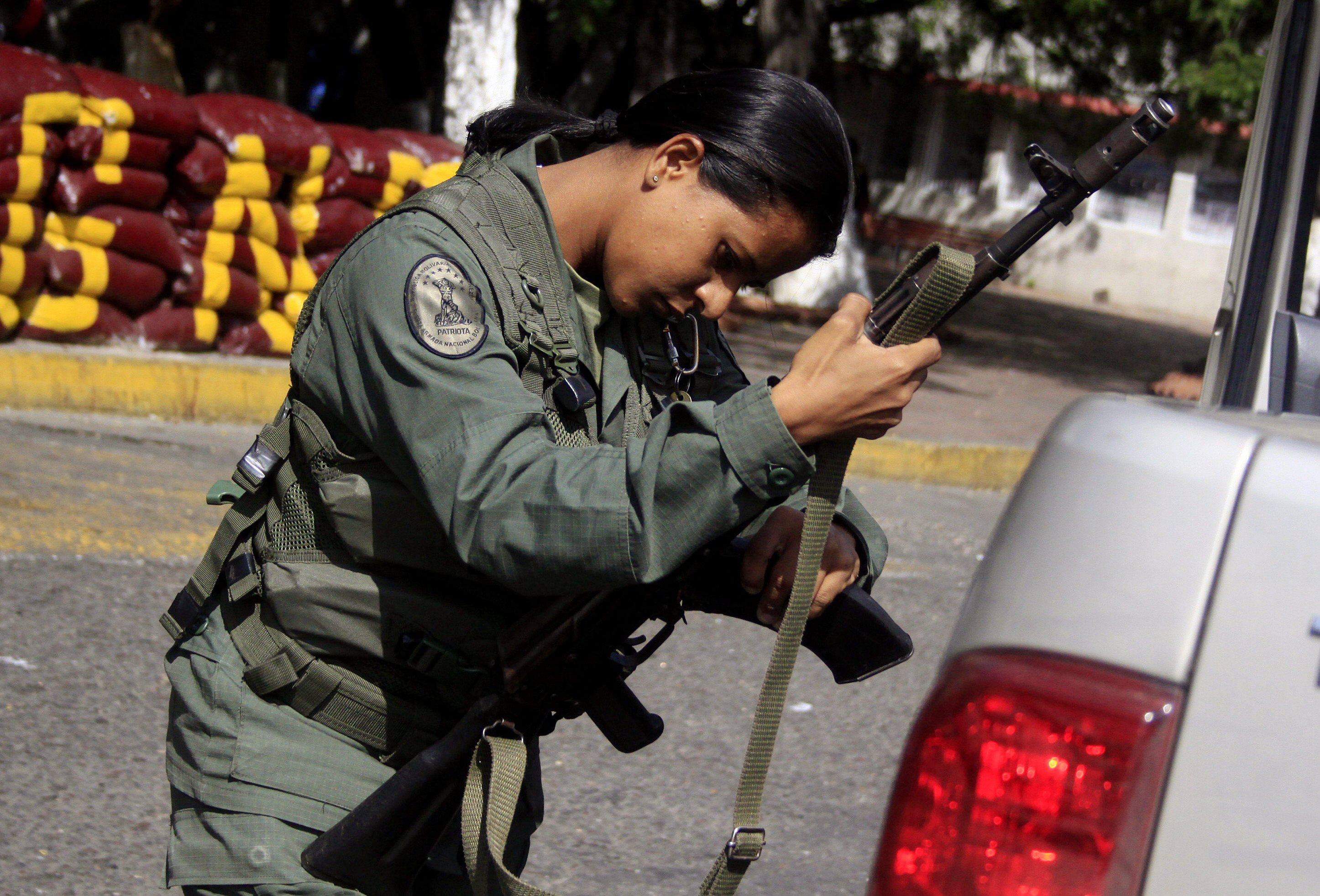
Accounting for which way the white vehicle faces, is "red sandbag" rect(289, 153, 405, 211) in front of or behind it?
in front

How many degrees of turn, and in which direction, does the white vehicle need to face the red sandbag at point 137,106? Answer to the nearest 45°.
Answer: approximately 45° to its left

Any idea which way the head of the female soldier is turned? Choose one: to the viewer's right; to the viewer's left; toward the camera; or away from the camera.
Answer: to the viewer's right

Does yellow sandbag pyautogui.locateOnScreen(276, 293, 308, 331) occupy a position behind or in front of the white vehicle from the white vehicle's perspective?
in front

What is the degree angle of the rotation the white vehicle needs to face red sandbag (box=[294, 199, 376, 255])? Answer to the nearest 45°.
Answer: approximately 45° to its left

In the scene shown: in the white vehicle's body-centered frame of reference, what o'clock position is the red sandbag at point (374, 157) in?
The red sandbag is roughly at 11 o'clock from the white vehicle.

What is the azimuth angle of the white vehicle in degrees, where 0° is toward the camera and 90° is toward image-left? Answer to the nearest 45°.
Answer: approximately 180°

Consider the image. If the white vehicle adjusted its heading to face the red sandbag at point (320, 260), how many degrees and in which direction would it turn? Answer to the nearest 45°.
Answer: approximately 45° to its left

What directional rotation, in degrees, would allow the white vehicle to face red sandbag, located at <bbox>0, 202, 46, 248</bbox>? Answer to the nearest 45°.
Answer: approximately 45° to its left

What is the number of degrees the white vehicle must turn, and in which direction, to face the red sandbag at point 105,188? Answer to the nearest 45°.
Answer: approximately 45° to its left

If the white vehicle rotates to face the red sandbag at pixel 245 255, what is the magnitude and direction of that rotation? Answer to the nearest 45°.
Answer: approximately 45° to its left

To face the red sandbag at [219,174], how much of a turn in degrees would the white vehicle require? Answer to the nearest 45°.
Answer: approximately 45° to its left
